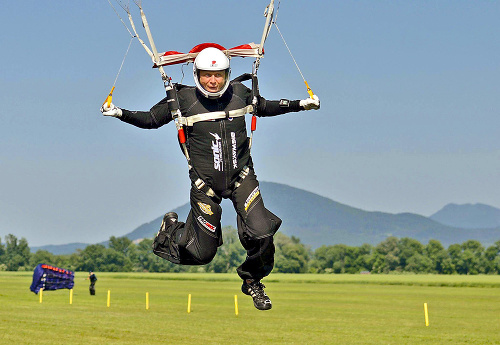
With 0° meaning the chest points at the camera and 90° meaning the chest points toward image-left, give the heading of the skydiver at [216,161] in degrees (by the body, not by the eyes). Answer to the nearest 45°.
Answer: approximately 0°
